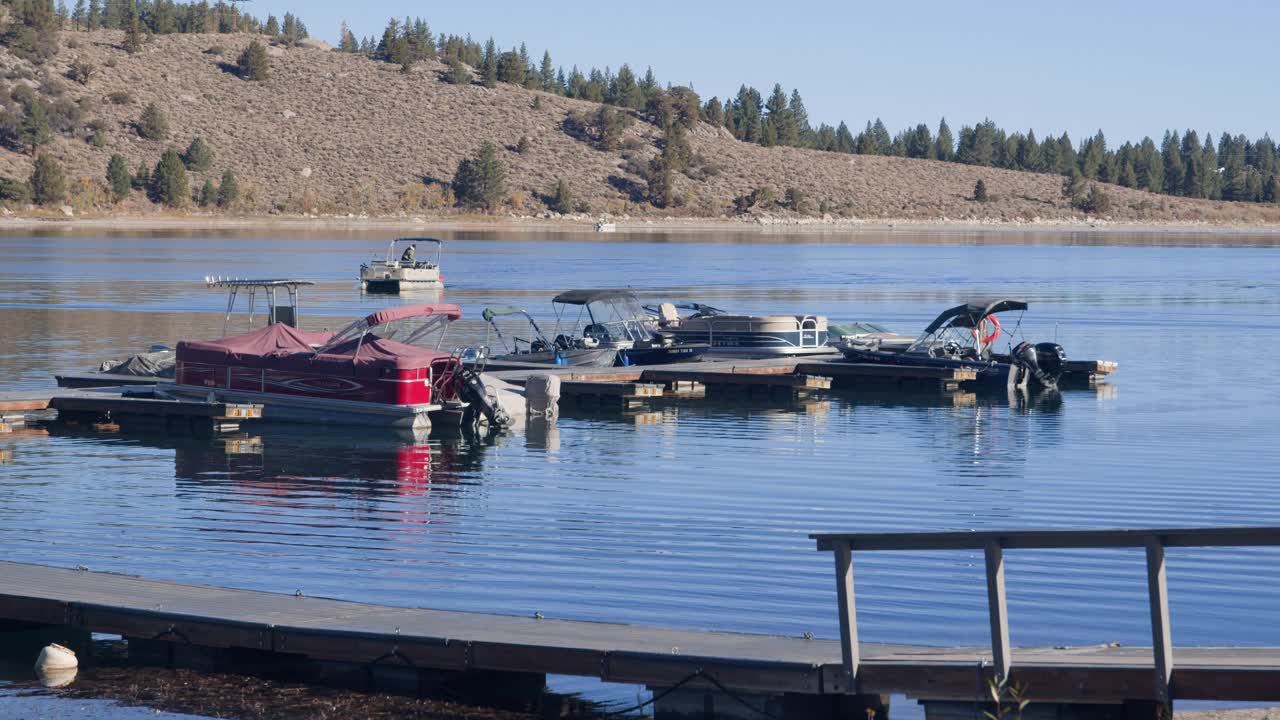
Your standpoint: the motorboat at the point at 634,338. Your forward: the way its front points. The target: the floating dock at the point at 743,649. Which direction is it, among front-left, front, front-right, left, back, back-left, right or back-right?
front-right

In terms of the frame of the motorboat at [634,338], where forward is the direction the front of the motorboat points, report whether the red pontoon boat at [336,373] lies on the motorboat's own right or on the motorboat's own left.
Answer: on the motorboat's own right

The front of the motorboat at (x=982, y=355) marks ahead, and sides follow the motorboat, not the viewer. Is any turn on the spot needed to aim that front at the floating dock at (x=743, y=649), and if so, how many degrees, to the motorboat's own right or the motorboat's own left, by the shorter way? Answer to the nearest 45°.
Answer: approximately 135° to the motorboat's own left

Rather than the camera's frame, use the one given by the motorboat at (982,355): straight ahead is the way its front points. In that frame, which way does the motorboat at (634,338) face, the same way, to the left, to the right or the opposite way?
the opposite way

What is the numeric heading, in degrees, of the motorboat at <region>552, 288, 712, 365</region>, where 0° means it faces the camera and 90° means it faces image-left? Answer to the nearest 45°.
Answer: approximately 315°

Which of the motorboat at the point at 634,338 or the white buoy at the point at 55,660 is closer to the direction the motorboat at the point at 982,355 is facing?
the motorboat

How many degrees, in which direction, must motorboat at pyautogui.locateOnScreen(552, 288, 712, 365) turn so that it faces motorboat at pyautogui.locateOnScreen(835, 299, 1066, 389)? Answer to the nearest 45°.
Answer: approximately 45° to its left

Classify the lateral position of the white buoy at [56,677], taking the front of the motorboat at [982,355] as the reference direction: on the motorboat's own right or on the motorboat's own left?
on the motorboat's own left

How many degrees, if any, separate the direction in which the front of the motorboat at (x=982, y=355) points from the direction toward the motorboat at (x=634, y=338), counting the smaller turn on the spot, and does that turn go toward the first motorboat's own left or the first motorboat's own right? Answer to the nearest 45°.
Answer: approximately 45° to the first motorboat's own left
